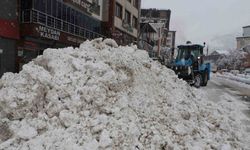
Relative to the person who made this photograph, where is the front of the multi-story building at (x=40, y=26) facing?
facing the viewer and to the right of the viewer

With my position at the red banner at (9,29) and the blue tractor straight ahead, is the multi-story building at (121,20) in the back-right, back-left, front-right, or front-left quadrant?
front-left

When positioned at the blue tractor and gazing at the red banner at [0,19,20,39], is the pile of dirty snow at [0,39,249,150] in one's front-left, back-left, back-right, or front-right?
front-left

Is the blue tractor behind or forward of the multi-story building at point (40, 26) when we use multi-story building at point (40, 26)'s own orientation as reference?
forward

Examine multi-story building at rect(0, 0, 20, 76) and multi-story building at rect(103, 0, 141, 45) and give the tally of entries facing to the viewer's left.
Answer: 0

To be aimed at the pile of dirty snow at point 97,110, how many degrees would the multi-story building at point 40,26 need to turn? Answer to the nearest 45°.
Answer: approximately 45° to its right

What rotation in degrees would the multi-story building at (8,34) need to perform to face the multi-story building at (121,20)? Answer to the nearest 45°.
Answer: approximately 90° to its left

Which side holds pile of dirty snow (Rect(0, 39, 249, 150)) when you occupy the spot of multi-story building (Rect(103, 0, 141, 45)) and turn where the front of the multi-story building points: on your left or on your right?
on your right

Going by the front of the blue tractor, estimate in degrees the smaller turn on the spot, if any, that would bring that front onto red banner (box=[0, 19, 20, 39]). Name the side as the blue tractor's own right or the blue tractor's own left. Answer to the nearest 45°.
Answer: approximately 45° to the blue tractor's own right

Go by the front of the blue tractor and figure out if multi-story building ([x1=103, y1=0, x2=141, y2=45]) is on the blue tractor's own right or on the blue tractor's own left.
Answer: on the blue tractor's own right

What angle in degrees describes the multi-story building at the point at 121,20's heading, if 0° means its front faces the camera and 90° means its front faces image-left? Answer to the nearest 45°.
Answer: approximately 315°

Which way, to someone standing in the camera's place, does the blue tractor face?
facing the viewer and to the left of the viewer
